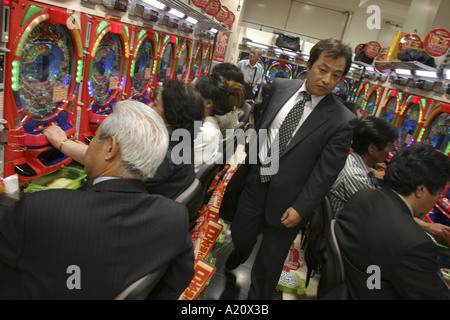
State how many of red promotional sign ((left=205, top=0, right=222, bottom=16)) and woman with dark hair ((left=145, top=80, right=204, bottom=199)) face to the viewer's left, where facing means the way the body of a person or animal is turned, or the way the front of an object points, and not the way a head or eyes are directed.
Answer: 1

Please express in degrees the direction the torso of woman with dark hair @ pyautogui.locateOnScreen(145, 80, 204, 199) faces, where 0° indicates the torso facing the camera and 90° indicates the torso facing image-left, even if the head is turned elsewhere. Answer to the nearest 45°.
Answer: approximately 90°

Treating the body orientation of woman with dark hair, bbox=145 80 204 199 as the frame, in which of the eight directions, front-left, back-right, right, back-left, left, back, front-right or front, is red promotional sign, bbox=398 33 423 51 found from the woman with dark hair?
back-right

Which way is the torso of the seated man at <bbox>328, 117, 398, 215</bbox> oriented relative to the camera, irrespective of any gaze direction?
to the viewer's right

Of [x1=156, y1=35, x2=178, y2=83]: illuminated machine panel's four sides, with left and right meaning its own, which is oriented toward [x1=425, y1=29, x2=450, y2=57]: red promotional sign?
front

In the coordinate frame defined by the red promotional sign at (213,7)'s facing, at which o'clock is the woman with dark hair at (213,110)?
The woman with dark hair is roughly at 12 o'clock from the red promotional sign.

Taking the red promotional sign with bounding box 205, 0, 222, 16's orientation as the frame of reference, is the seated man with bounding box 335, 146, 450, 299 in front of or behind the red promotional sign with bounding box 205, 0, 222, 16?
in front

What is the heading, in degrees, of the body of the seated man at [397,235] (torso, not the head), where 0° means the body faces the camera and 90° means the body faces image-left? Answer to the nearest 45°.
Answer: approximately 225°

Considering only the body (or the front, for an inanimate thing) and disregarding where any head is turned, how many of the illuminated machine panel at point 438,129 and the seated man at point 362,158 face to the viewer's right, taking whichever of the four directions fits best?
1

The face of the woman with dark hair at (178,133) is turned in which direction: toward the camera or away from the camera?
away from the camera

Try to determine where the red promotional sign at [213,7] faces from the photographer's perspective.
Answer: facing the viewer

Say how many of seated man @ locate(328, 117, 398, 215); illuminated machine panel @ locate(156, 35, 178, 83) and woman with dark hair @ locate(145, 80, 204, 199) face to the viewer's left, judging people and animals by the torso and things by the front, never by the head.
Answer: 1

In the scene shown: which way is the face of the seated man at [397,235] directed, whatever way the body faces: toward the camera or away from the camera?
away from the camera

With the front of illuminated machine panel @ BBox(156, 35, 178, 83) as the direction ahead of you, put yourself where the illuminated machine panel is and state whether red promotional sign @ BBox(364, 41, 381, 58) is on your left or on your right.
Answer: on your left

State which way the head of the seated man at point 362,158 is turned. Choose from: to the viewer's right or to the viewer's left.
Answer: to the viewer's right
